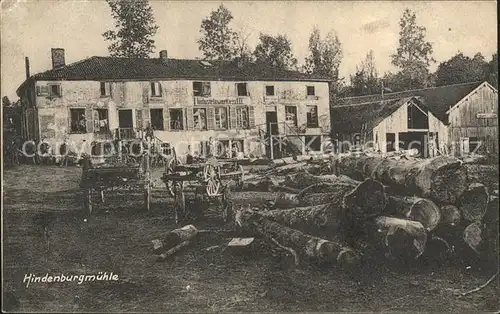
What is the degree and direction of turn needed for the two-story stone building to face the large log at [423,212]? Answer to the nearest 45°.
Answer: approximately 45° to its left

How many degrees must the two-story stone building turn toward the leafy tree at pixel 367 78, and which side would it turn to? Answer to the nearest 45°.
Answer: approximately 90° to its left

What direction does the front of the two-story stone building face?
toward the camera

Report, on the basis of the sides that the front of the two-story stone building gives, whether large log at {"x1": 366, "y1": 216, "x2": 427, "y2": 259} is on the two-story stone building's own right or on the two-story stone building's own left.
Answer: on the two-story stone building's own left

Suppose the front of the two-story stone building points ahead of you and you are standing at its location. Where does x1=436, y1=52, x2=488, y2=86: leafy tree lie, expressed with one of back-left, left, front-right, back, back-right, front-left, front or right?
left

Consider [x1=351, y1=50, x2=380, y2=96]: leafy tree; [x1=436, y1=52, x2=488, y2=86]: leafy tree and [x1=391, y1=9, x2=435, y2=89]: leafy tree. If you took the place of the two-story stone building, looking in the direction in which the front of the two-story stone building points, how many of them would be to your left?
3

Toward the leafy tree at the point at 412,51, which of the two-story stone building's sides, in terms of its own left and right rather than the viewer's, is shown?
left
